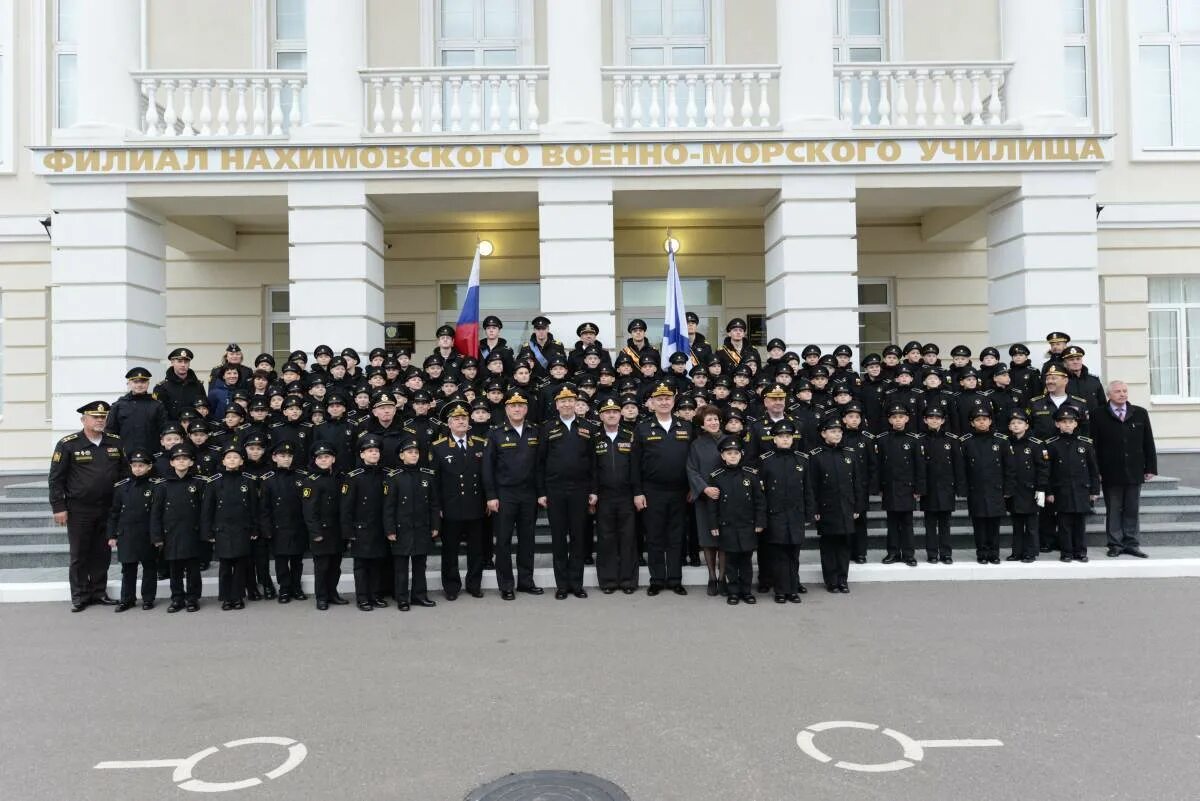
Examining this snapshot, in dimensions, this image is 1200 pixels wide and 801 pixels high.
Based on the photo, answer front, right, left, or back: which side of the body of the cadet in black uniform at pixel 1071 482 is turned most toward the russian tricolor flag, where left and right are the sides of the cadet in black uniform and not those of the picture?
right

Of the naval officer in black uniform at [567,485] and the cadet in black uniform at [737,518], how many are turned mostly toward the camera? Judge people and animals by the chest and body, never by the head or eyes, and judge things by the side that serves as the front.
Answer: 2

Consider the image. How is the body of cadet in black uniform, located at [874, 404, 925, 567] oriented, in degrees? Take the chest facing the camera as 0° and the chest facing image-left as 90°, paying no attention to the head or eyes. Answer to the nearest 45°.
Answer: approximately 0°

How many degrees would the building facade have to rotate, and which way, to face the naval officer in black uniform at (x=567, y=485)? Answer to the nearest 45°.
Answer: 0° — it already faces them

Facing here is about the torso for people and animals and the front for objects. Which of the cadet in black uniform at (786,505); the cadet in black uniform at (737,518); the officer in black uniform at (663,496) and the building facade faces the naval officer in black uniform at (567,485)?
the building facade
